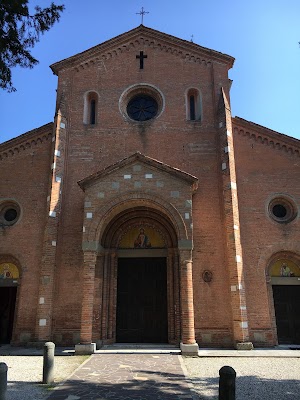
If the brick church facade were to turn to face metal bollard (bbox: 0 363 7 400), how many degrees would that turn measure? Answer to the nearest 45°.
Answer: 0° — it already faces it

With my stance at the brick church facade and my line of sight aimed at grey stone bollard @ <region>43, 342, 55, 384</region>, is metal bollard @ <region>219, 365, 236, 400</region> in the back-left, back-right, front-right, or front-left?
front-left

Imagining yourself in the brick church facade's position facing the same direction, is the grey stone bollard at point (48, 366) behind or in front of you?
in front

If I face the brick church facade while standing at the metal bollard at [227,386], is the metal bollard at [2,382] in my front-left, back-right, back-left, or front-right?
front-left

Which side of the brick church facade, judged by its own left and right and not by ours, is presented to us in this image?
front

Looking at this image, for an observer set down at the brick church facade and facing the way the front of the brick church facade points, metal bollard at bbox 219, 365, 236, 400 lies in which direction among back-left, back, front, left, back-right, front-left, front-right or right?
front
